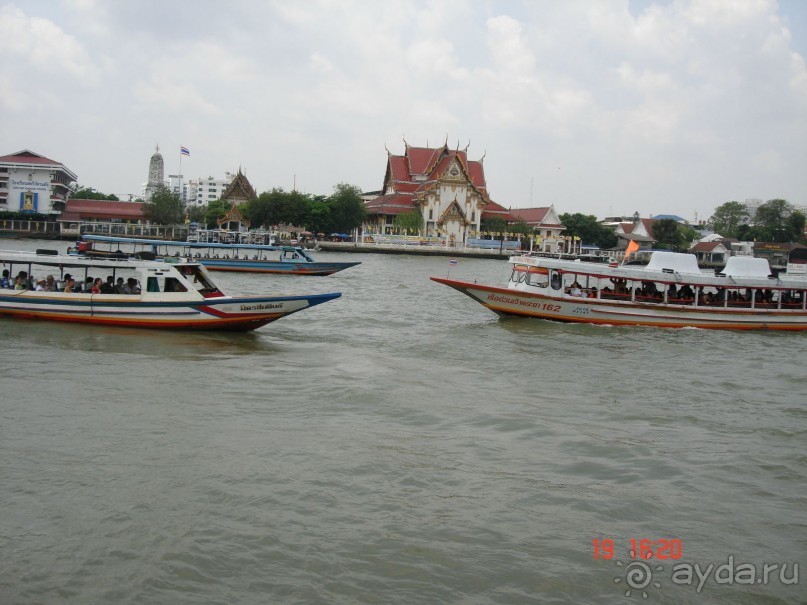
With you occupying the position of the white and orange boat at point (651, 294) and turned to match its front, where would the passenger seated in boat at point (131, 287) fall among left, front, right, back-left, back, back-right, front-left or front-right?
front-left

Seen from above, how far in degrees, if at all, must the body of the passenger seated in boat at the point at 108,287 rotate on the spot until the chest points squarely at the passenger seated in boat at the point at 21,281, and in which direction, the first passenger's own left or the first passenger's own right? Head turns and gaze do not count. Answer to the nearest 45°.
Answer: approximately 135° to the first passenger's own left

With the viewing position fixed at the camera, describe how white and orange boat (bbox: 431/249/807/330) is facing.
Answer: facing to the left of the viewer

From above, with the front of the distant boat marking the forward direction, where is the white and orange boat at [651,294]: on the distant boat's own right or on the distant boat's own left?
on the distant boat's own right

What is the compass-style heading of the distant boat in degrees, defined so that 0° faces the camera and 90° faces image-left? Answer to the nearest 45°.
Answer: approximately 270°

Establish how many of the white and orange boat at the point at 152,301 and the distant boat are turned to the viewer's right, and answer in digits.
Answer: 2

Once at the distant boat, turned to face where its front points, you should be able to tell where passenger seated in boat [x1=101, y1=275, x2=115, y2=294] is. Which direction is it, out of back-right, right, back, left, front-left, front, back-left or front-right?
right

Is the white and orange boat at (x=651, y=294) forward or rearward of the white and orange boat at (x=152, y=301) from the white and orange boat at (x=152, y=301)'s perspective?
forward

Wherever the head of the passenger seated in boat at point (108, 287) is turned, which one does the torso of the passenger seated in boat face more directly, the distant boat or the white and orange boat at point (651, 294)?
the white and orange boat

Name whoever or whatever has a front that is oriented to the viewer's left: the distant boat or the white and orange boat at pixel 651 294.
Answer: the white and orange boat

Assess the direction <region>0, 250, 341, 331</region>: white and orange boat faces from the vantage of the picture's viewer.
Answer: facing to the right of the viewer

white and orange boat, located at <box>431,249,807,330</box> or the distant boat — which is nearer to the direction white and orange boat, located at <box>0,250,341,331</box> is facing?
the white and orange boat

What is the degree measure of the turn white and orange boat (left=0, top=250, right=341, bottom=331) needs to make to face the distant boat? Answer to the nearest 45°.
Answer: approximately 90° to its left

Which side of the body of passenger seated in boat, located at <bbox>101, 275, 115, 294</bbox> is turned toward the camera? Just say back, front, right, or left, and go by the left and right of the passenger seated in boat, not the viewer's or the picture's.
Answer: right
